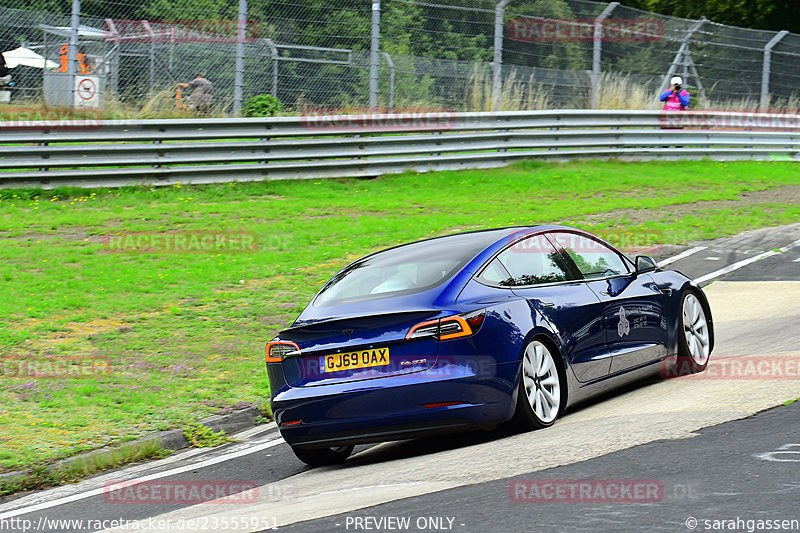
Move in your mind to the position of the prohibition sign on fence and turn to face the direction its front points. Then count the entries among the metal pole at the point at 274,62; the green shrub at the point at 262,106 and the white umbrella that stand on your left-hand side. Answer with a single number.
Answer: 2

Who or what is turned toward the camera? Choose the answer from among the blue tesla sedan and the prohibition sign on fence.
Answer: the prohibition sign on fence

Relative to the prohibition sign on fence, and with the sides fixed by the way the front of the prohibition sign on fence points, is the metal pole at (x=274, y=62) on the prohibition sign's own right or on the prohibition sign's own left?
on the prohibition sign's own left

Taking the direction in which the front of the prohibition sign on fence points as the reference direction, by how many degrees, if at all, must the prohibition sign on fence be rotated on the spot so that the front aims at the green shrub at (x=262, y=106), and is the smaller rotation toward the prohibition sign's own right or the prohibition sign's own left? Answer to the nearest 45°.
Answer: approximately 90° to the prohibition sign's own left

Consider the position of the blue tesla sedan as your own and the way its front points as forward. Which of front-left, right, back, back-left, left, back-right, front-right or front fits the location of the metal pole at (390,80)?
front-left

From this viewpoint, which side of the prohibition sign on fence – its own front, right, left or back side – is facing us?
front

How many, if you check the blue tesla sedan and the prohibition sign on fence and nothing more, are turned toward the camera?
1

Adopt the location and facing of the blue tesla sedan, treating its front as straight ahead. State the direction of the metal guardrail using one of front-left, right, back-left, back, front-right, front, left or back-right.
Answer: front-left

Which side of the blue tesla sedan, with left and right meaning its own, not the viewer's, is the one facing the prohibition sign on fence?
left

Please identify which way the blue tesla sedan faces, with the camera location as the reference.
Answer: facing away from the viewer and to the right of the viewer

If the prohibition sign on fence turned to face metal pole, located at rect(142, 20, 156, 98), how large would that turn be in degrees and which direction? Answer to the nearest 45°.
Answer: approximately 135° to its left

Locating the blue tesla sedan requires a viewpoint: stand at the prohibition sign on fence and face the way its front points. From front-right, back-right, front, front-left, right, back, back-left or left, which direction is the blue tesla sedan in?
front

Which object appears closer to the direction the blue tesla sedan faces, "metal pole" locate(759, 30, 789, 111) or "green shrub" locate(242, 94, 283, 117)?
the metal pole
